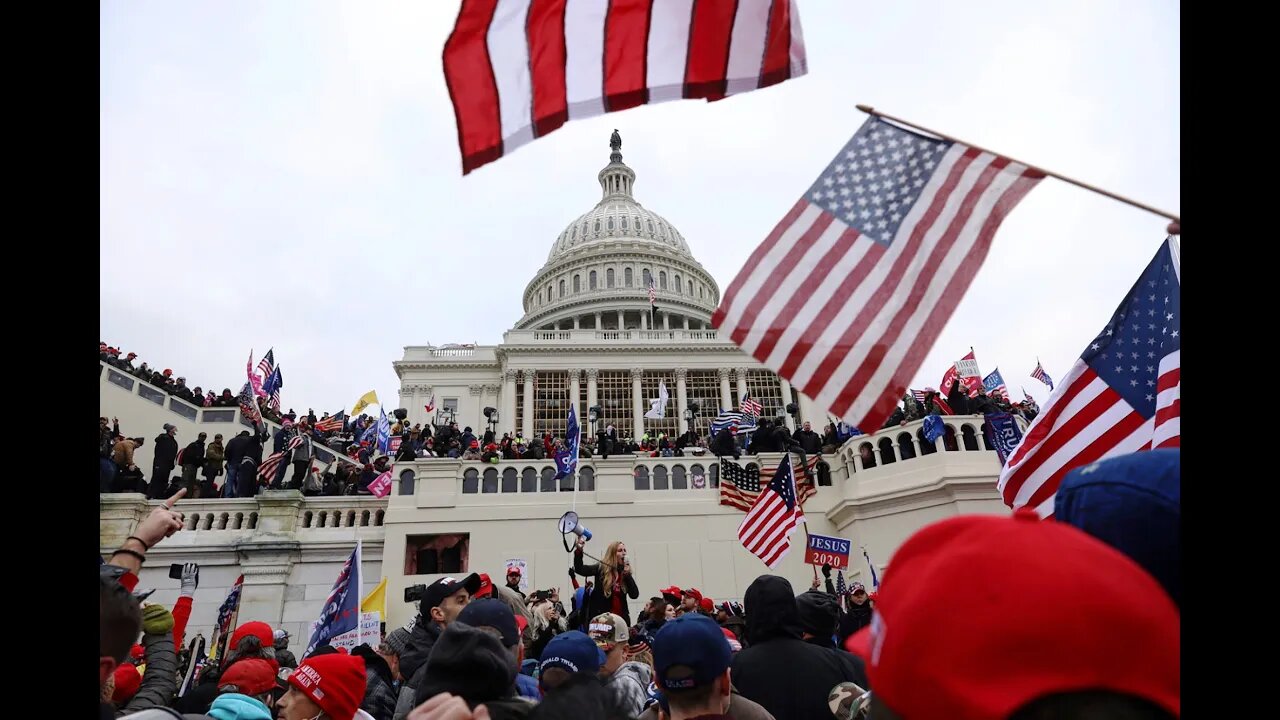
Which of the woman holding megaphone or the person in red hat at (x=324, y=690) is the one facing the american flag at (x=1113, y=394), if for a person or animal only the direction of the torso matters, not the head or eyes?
the woman holding megaphone

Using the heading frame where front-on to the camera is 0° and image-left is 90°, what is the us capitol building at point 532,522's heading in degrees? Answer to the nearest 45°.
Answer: approximately 0°

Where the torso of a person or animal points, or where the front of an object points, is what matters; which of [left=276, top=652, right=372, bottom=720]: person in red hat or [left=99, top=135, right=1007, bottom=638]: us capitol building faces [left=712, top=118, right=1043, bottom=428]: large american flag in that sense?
the us capitol building

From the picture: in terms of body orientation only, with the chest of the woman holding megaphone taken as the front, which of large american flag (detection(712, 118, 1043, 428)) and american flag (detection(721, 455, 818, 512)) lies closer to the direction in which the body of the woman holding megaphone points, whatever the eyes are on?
the large american flag

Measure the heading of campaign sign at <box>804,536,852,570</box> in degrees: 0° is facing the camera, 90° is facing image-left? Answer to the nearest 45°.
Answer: approximately 0°

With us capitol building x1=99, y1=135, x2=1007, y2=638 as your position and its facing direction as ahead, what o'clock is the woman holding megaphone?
The woman holding megaphone is roughly at 12 o'clock from the us capitol building.
